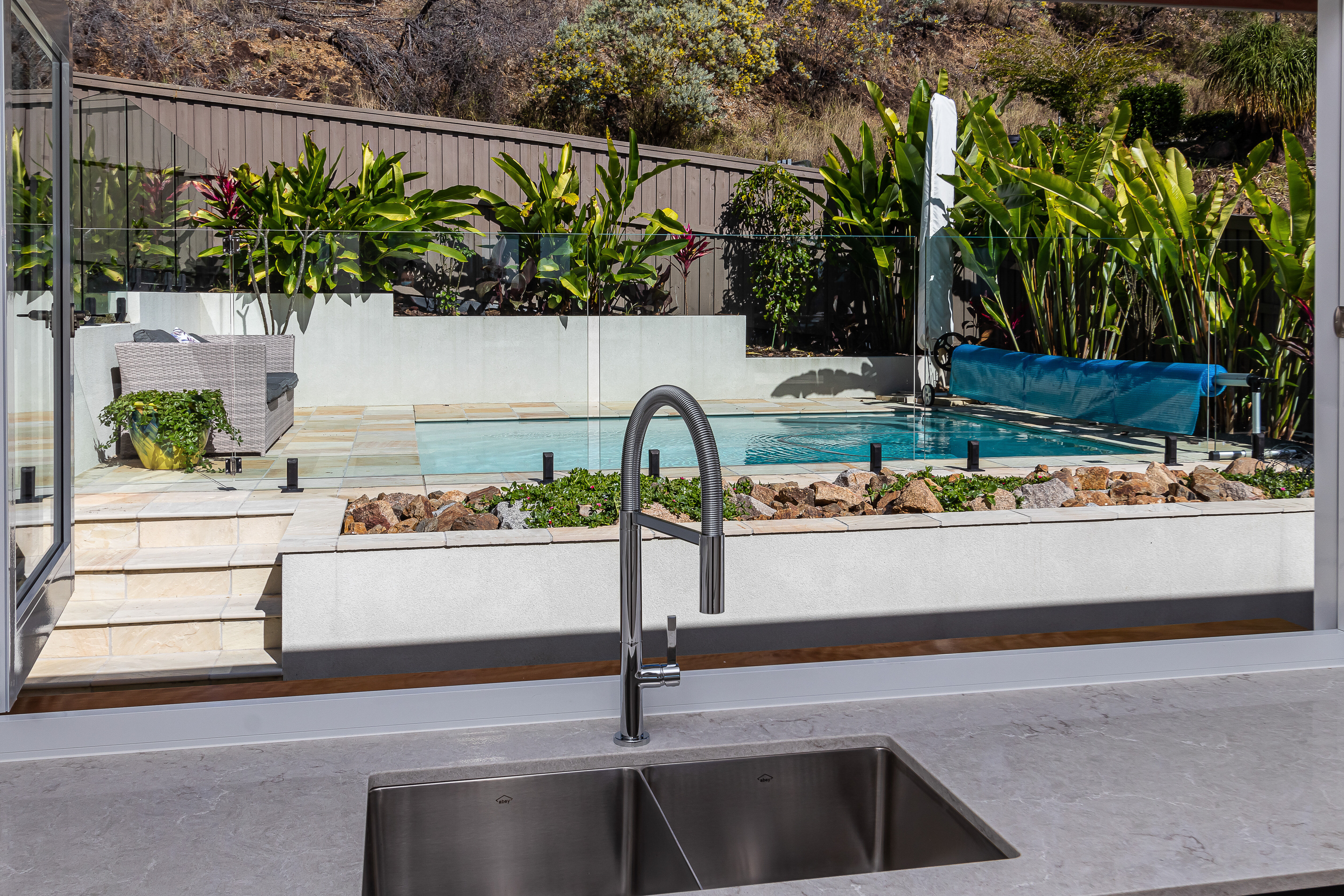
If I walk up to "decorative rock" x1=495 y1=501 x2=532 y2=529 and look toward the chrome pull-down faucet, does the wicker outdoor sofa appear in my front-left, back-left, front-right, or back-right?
back-right

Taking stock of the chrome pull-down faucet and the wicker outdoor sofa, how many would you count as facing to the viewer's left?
0

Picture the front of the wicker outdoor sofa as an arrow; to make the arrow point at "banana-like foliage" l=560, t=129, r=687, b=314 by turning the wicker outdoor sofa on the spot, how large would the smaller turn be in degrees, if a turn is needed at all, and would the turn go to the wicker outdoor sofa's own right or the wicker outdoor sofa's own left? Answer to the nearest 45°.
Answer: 0° — it already faces it

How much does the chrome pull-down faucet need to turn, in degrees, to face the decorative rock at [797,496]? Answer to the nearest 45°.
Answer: approximately 135° to its left

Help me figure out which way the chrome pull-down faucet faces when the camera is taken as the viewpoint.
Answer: facing the viewer and to the right of the viewer

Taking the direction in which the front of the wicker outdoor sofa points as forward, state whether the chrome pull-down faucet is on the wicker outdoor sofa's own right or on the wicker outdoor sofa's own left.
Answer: on the wicker outdoor sofa's own right

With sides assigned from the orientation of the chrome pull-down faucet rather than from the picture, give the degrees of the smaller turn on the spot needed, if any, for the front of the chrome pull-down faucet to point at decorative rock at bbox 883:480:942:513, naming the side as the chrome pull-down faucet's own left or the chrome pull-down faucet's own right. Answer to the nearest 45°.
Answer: approximately 135° to the chrome pull-down faucet's own left

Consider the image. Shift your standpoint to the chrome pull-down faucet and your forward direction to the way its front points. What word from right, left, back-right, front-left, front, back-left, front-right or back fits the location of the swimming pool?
back-left

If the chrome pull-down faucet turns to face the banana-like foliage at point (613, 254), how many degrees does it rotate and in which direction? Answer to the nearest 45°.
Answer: approximately 135° to its left

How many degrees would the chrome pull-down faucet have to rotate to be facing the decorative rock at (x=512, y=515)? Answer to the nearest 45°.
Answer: approximately 135° to its left
